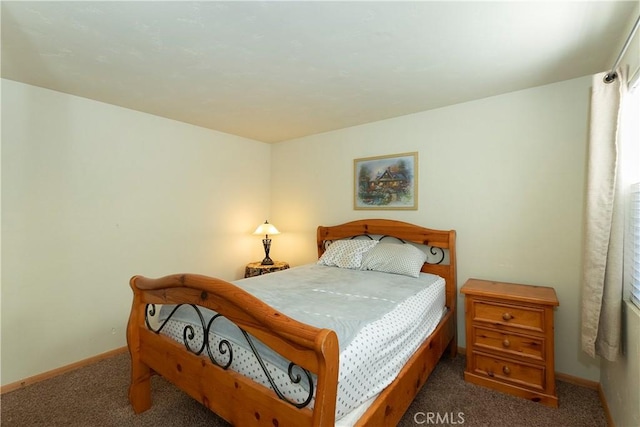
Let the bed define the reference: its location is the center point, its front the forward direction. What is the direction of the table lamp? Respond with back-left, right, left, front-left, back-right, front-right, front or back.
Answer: back-right

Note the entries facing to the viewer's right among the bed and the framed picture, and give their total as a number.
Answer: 0

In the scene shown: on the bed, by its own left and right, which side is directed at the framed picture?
back

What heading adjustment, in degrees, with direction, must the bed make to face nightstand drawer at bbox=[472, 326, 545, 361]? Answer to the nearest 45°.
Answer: approximately 135° to its left

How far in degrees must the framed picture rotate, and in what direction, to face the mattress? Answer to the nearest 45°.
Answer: approximately 45° to its left

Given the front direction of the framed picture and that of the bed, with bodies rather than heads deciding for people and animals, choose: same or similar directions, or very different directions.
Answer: same or similar directions

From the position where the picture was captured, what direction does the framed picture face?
facing the viewer and to the left of the viewer
